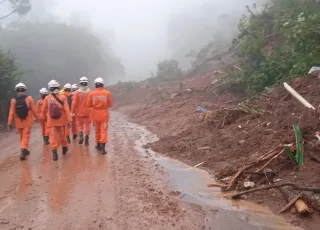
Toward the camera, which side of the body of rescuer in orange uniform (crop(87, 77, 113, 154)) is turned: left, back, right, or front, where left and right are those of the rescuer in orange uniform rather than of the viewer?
back

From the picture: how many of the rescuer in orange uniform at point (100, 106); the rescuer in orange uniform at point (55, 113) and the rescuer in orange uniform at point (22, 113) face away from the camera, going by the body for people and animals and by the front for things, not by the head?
3

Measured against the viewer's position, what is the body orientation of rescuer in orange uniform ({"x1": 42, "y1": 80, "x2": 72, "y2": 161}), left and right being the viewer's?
facing away from the viewer

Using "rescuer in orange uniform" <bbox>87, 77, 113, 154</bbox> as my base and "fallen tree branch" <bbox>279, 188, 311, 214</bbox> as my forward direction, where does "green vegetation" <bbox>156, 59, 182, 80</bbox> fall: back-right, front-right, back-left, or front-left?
back-left

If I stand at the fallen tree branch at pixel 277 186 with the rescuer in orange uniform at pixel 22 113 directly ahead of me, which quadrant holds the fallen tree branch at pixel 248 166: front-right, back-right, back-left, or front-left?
front-right

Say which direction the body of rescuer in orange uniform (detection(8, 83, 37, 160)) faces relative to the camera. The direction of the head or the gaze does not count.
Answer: away from the camera

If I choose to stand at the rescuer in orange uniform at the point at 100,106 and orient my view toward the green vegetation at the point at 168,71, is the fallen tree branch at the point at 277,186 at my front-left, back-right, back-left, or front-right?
back-right

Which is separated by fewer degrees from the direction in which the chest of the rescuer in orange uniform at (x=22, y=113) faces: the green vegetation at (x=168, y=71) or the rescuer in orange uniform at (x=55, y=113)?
the green vegetation

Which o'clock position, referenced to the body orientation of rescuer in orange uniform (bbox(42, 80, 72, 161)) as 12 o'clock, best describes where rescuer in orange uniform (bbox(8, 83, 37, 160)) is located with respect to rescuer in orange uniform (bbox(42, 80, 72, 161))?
rescuer in orange uniform (bbox(8, 83, 37, 160)) is roughly at 10 o'clock from rescuer in orange uniform (bbox(42, 80, 72, 161)).
